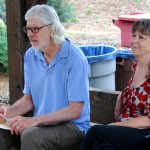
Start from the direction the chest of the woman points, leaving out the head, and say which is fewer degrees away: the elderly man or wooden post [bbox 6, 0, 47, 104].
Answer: the elderly man

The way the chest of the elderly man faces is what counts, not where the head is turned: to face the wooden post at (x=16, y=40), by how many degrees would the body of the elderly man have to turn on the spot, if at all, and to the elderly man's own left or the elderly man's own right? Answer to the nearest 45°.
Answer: approximately 135° to the elderly man's own right

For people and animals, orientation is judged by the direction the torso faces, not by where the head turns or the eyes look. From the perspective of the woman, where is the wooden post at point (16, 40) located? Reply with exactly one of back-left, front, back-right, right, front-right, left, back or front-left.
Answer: right

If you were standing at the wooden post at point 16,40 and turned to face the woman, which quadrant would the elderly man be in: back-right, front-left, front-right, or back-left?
front-right

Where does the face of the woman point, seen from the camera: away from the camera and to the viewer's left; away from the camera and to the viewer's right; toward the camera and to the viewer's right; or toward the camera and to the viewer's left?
toward the camera and to the viewer's left

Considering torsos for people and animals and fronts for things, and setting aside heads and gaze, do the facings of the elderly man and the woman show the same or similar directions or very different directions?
same or similar directions

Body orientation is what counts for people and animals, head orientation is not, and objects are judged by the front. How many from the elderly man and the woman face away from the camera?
0

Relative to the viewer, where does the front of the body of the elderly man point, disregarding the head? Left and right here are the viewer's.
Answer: facing the viewer and to the left of the viewer

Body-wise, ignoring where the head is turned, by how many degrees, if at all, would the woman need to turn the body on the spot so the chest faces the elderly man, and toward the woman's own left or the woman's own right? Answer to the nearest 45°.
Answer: approximately 45° to the woman's own right

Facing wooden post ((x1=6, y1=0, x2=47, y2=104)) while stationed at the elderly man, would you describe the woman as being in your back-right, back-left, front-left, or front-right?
back-right

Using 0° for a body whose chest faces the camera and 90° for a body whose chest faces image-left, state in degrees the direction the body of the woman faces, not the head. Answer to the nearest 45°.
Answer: approximately 45°
